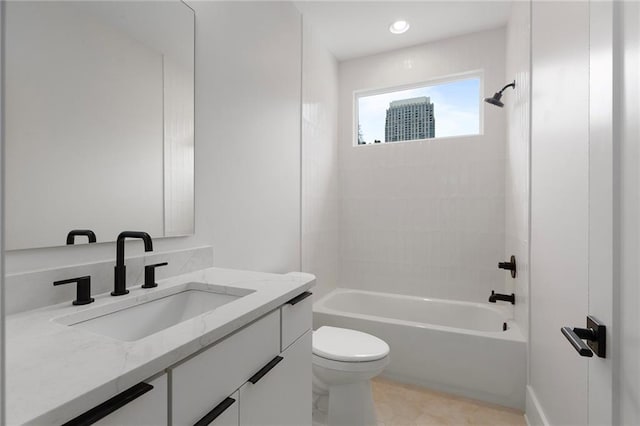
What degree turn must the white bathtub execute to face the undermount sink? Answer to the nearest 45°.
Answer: approximately 45° to its right

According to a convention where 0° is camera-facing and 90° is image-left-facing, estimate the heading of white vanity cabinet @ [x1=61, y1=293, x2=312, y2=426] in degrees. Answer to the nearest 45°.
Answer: approximately 315°

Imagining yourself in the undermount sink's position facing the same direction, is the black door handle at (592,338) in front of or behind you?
in front

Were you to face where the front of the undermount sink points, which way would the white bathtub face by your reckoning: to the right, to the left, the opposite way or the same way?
to the right

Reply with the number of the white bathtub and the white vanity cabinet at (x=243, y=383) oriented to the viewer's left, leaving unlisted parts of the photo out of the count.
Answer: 0

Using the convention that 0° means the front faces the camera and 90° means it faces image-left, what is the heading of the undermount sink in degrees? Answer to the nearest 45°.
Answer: approximately 315°

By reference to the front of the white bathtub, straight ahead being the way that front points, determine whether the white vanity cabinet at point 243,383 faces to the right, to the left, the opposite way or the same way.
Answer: to the left

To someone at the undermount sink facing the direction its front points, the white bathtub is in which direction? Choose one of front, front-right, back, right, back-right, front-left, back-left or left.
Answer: front-left

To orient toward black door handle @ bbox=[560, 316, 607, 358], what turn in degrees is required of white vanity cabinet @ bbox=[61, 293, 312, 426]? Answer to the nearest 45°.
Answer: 0° — it already faces it

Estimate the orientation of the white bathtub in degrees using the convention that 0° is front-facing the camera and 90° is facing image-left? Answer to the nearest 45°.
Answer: approximately 0°

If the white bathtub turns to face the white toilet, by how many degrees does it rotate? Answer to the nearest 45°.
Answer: approximately 45° to its right

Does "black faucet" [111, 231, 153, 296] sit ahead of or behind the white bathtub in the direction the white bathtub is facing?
ahead

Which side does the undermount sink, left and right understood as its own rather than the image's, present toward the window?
left
